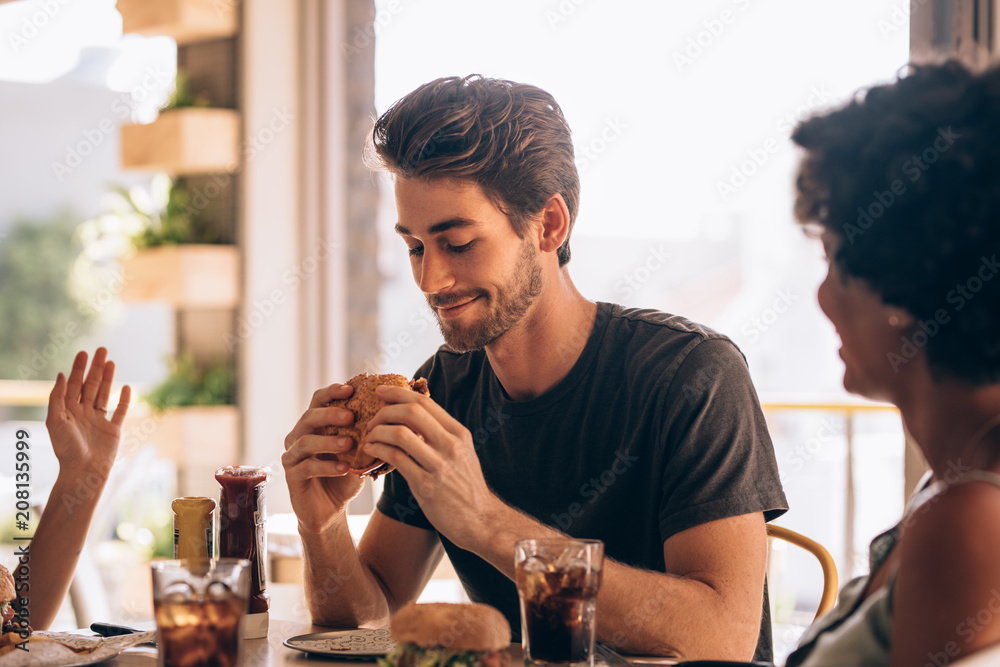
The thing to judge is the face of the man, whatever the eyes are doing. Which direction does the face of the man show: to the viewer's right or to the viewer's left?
to the viewer's left

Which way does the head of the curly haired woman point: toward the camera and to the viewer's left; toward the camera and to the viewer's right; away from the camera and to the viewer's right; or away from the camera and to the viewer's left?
away from the camera and to the viewer's left

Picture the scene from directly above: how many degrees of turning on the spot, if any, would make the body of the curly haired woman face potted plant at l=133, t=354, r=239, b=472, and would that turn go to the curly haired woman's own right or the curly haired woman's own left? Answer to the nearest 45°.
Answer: approximately 45° to the curly haired woman's own right

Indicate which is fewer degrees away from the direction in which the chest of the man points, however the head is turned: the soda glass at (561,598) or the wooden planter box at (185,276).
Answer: the soda glass

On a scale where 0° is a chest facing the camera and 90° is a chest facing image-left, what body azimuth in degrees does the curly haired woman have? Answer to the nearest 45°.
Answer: approximately 90°
